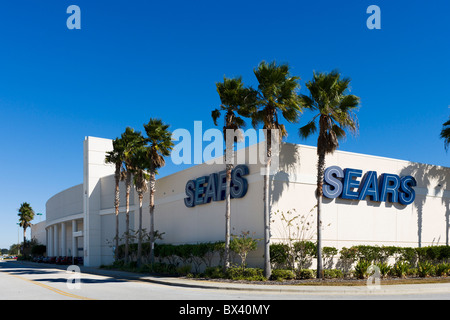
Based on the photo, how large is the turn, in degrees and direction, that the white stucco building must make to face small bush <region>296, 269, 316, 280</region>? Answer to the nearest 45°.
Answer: approximately 45° to its left

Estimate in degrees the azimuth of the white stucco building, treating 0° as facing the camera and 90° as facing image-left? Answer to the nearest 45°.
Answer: approximately 45°

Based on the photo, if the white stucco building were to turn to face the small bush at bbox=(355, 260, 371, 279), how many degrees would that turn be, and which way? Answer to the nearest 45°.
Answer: approximately 45° to its left

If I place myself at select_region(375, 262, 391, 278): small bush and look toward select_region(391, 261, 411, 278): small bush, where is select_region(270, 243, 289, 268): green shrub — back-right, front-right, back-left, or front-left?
back-left

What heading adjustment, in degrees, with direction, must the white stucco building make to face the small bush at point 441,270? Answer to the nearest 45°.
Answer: approximately 90° to its left
